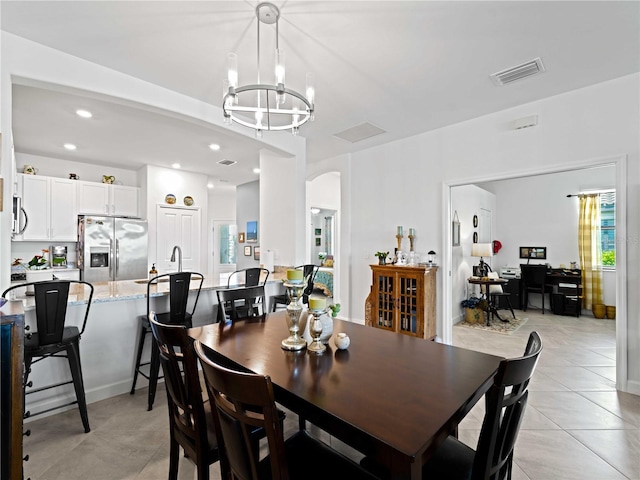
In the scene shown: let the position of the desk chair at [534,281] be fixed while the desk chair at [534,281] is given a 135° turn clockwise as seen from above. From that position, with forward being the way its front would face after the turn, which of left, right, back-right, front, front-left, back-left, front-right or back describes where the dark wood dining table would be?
front

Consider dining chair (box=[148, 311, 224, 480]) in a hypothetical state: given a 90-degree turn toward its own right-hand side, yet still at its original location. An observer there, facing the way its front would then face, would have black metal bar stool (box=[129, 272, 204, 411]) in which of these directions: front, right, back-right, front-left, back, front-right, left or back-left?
back-left

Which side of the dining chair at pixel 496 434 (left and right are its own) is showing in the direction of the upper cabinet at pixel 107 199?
front

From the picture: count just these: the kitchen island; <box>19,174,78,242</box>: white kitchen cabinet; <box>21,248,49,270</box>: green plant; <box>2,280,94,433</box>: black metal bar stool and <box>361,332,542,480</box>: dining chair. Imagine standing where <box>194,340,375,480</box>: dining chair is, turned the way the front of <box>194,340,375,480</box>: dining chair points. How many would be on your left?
4

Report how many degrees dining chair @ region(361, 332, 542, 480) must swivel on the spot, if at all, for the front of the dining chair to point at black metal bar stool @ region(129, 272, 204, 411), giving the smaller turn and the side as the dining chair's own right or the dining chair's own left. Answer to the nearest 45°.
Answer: approximately 45° to the dining chair's own left

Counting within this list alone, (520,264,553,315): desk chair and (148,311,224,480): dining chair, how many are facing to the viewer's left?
0

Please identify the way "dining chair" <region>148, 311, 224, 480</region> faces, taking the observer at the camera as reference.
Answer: facing away from the viewer and to the right of the viewer

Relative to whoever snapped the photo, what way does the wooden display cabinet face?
facing the viewer and to the left of the viewer

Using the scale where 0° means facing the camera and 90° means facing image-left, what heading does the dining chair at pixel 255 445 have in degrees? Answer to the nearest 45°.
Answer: approximately 225°

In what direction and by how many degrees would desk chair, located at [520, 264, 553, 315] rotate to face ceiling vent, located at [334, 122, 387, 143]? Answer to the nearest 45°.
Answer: approximately 180°

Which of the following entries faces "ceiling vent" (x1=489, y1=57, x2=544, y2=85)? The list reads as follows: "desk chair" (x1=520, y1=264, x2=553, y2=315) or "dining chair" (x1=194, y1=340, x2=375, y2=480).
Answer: "dining chair" (x1=194, y1=340, x2=375, y2=480)

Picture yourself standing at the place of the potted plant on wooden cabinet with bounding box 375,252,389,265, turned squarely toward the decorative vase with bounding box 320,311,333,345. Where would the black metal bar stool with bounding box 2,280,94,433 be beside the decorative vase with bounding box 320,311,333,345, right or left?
right

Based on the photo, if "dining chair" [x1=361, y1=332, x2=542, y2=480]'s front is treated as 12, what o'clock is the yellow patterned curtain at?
The yellow patterned curtain is roughly at 2 o'clock from the dining chair.

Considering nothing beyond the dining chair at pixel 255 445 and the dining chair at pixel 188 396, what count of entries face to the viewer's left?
0
